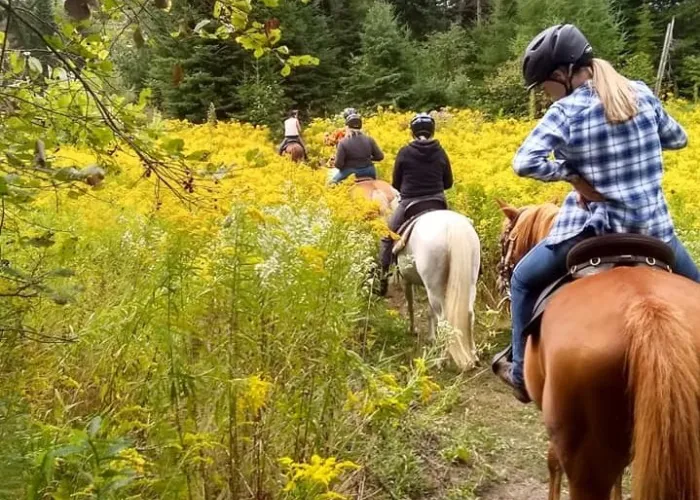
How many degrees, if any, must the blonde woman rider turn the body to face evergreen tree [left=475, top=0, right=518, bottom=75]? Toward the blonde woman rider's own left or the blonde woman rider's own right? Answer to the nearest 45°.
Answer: approximately 45° to the blonde woman rider's own right

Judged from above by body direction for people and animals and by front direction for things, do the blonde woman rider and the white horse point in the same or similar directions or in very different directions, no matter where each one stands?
same or similar directions

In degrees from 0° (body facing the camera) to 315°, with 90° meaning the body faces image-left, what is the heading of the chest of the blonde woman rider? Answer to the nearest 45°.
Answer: approximately 135°

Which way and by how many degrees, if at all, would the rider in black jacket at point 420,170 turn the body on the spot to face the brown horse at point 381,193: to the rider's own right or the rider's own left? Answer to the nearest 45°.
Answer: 0° — they already face it

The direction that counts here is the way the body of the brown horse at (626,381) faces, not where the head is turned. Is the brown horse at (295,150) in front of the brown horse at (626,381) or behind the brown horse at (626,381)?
in front

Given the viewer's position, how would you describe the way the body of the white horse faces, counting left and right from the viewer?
facing away from the viewer and to the left of the viewer

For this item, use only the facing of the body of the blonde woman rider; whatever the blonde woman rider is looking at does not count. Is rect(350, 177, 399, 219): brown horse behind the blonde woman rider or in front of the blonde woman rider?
in front

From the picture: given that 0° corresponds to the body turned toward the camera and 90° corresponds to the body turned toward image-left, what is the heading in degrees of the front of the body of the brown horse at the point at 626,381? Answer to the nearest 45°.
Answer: approximately 135°

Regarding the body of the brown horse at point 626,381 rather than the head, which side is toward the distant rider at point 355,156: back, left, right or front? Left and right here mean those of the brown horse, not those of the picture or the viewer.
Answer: front

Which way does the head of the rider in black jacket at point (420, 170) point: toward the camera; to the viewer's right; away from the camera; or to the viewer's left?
away from the camera

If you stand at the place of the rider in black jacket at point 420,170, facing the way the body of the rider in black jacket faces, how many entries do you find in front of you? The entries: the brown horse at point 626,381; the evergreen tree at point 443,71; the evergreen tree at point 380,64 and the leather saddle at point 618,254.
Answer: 2

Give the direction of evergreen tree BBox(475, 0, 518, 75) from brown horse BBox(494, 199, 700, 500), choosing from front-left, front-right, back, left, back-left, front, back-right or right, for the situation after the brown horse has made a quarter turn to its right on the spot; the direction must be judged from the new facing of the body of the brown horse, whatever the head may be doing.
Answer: front-left

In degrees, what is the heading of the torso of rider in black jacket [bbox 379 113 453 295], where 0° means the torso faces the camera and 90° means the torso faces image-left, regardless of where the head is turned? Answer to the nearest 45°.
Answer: approximately 180°

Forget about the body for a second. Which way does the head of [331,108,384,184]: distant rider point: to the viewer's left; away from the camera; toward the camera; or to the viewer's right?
away from the camera

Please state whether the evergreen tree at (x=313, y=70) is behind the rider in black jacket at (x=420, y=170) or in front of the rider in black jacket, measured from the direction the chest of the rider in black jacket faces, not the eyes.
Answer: in front
